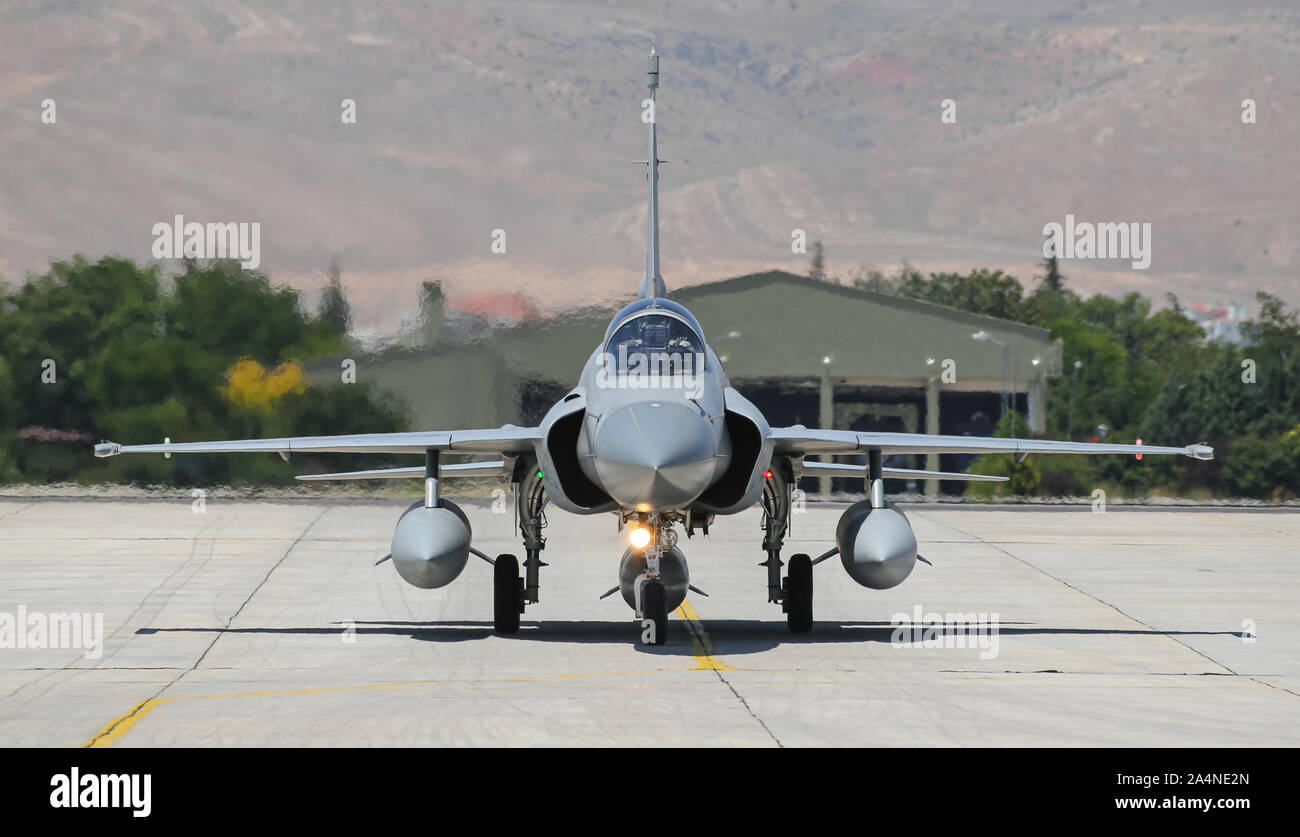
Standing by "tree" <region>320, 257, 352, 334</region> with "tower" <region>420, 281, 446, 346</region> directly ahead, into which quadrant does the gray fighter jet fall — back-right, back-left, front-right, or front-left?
front-right

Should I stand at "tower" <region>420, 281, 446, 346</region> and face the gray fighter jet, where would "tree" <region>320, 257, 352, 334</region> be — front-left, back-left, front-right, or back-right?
back-right

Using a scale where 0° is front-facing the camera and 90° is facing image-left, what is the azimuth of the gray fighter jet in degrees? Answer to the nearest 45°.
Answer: approximately 0°

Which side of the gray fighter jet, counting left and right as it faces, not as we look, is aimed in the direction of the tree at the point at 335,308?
back

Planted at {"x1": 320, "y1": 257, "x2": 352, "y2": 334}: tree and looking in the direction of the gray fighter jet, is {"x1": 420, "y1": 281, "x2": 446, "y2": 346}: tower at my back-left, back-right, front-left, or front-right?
front-left

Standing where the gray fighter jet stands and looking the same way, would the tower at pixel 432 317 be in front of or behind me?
behind

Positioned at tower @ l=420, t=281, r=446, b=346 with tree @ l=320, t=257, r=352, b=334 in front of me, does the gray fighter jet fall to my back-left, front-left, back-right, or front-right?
back-left
